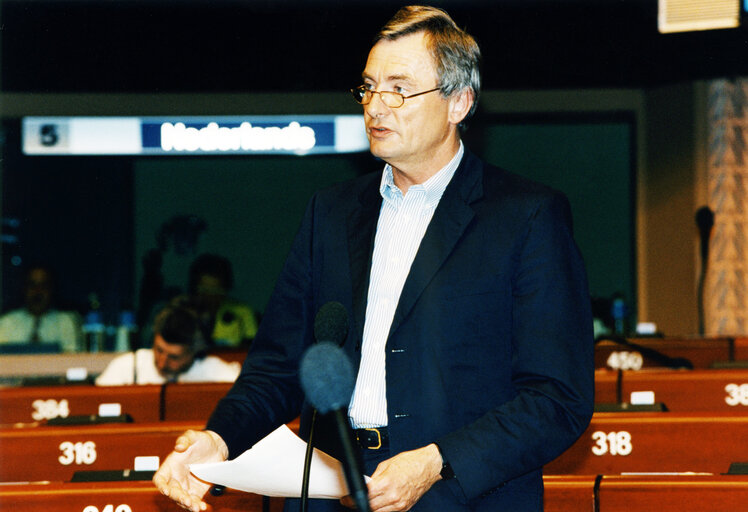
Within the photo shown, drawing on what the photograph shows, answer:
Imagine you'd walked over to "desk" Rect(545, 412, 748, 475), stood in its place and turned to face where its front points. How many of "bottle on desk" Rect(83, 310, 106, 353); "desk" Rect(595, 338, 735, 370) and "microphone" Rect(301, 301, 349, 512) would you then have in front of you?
1

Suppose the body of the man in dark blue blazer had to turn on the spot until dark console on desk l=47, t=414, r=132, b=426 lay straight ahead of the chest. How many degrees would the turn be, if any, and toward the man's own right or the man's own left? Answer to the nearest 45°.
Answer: approximately 90° to the man's own right

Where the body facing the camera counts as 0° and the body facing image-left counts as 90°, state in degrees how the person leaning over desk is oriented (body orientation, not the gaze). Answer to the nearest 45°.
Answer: approximately 0°

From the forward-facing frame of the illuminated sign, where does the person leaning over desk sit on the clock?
The person leaning over desk is roughly at 12 o'clock from the illuminated sign.

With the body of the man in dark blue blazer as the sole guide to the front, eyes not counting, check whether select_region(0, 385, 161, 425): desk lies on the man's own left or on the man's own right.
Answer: on the man's own right
